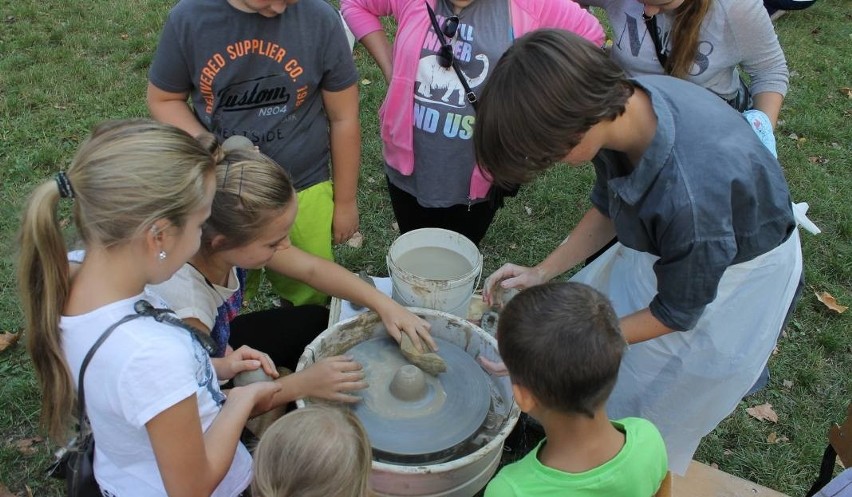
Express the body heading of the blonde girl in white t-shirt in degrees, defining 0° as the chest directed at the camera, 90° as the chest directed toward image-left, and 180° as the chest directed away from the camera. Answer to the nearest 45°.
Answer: approximately 225°

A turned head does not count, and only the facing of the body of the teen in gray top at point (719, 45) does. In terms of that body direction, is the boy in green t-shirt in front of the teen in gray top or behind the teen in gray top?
in front

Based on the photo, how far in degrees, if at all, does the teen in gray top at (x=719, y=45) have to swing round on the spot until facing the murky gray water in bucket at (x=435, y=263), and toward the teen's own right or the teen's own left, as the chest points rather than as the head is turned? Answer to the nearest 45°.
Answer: approximately 45° to the teen's own right

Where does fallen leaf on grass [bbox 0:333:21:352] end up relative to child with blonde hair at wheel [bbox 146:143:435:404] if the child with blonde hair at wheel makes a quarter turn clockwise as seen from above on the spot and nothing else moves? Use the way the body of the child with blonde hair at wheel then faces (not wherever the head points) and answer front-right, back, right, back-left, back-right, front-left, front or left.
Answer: back-right

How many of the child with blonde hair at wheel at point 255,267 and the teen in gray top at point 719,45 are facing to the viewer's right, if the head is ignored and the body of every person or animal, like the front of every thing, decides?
1

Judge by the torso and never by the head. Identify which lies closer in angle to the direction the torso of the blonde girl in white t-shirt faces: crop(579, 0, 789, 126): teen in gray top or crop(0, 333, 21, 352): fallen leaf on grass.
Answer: the teen in gray top

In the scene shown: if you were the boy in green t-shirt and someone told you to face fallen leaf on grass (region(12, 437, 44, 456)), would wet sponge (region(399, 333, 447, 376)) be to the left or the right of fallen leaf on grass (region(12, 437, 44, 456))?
right

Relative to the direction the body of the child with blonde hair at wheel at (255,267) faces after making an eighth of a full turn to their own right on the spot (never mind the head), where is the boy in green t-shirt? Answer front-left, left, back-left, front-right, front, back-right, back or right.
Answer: front

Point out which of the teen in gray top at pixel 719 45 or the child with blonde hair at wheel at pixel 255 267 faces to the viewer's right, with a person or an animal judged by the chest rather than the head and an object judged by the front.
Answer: the child with blonde hair at wheel

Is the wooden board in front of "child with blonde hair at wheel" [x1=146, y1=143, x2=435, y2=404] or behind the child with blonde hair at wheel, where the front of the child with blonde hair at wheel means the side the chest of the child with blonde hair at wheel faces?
in front

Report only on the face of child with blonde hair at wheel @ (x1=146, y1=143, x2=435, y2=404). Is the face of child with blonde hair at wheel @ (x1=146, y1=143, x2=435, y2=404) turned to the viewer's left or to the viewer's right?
to the viewer's right

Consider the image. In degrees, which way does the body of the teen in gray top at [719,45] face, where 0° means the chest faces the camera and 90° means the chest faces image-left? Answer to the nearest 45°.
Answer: approximately 0°

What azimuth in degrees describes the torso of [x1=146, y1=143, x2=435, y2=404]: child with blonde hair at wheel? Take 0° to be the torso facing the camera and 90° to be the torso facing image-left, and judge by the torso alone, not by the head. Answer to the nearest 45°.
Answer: approximately 270°

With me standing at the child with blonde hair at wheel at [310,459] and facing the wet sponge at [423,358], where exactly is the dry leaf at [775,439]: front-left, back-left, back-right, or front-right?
front-right

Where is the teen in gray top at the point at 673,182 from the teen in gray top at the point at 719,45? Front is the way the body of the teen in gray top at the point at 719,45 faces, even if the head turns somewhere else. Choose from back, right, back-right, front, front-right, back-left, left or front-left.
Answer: front

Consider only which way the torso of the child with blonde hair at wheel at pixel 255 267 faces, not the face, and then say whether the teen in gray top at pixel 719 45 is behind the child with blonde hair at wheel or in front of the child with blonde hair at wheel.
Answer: in front
